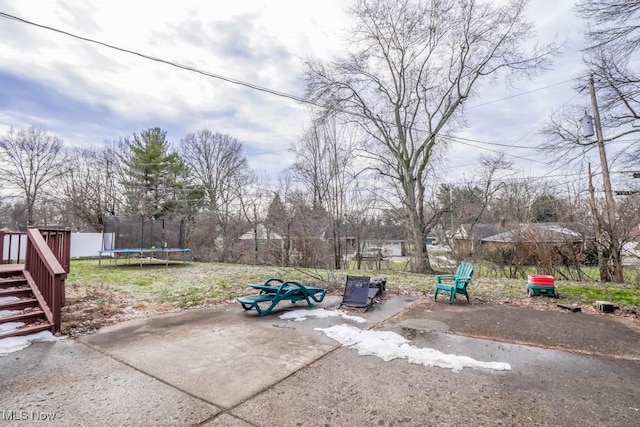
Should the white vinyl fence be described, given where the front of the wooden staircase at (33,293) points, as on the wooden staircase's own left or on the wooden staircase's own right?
on the wooden staircase's own left

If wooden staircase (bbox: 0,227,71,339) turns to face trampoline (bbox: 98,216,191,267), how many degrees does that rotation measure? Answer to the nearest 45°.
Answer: approximately 135° to its left

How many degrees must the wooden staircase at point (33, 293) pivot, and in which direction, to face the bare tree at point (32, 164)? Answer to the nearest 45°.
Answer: approximately 135° to its left

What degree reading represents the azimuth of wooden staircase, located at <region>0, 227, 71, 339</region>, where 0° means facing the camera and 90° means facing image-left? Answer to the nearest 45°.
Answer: approximately 315°

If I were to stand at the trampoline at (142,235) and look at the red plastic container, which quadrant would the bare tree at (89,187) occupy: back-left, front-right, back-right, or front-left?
back-left
